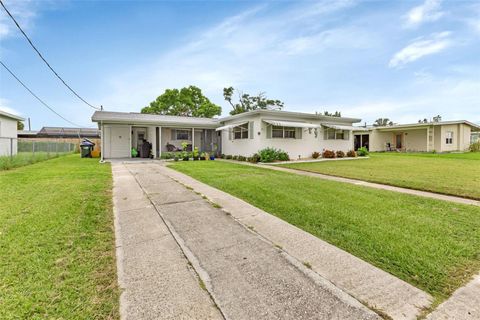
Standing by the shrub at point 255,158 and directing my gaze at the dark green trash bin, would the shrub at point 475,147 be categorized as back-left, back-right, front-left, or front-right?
back-right

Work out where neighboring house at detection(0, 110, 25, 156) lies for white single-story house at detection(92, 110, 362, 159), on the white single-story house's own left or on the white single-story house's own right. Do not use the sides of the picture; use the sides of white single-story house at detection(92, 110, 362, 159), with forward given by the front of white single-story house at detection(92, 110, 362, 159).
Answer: on the white single-story house's own right

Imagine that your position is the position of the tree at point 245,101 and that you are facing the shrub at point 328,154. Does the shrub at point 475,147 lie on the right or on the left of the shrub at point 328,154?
left

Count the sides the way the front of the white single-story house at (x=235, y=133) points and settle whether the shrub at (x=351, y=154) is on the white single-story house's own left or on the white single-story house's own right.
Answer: on the white single-story house's own left

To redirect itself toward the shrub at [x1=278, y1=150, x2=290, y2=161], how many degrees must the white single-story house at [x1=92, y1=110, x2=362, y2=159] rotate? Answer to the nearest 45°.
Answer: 0° — it already faces it

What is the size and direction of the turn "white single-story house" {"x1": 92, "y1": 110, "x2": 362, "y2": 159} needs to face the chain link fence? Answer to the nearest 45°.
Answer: approximately 135° to its right

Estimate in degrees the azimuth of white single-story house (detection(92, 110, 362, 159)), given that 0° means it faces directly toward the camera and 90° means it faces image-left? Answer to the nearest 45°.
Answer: approximately 315°

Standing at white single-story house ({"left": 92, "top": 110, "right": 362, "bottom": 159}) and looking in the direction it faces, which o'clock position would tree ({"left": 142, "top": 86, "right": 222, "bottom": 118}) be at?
The tree is roughly at 7 o'clock from the white single-story house.

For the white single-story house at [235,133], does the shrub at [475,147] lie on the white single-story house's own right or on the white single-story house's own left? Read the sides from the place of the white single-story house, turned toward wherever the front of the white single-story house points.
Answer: on the white single-story house's own left
